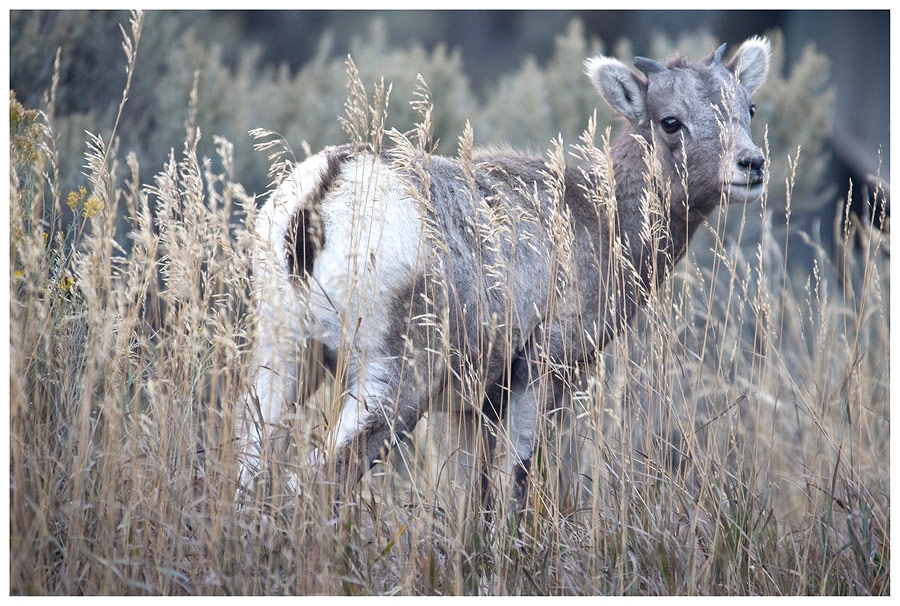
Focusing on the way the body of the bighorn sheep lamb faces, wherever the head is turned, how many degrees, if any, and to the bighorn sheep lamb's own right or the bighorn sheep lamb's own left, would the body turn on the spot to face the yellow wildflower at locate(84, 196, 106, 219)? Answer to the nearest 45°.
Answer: approximately 135° to the bighorn sheep lamb's own left

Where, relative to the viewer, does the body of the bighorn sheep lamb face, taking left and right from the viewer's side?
facing away from the viewer and to the right of the viewer
